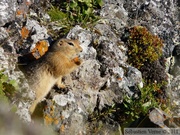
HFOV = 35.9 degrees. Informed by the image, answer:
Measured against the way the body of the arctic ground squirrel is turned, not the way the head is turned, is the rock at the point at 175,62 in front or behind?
in front

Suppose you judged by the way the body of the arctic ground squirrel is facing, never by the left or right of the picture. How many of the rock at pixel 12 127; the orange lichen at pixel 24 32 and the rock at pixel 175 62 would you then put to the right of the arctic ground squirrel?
1

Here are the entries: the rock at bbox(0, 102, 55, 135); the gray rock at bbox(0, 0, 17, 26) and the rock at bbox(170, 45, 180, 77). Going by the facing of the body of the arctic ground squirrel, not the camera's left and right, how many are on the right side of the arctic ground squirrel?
1

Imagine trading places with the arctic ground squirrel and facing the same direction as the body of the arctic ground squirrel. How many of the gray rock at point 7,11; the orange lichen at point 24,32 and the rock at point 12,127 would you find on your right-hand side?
1

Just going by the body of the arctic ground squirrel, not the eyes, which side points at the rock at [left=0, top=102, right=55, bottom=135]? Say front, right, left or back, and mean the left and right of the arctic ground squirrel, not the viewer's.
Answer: right

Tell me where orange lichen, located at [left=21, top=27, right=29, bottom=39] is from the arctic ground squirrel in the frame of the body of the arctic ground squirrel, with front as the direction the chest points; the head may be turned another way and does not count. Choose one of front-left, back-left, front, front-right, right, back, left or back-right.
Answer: back-left

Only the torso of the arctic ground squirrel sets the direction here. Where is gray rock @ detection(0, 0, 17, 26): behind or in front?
behind

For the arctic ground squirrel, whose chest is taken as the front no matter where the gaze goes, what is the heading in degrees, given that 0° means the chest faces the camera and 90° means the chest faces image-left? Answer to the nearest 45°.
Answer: approximately 270°

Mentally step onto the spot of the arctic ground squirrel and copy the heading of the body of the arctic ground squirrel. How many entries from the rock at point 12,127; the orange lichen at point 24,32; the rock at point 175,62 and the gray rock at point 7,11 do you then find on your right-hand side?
1

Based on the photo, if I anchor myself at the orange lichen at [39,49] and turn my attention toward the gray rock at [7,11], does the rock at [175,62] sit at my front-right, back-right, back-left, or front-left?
back-right
